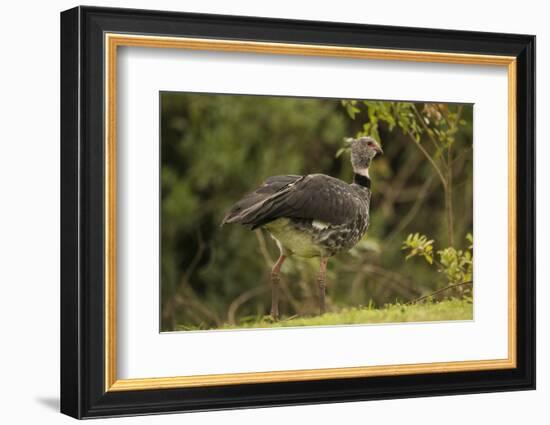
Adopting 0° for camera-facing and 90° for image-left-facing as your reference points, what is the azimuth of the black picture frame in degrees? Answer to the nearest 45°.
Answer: approximately 315°
